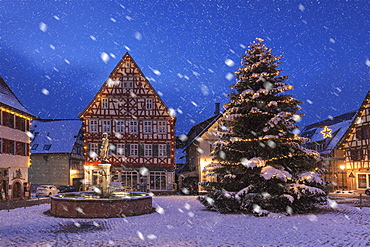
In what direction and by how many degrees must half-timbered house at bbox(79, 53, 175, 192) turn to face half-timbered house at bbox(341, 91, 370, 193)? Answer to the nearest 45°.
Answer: approximately 90° to its left

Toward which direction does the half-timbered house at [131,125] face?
toward the camera

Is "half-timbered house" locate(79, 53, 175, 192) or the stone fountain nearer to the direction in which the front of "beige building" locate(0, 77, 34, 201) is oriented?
the stone fountain

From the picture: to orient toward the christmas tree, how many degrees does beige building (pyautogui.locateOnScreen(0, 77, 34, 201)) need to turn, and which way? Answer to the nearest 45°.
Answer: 0° — it already faces it

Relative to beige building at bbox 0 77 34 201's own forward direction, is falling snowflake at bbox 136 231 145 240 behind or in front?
in front

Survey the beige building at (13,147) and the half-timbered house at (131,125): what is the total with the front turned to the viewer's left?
0

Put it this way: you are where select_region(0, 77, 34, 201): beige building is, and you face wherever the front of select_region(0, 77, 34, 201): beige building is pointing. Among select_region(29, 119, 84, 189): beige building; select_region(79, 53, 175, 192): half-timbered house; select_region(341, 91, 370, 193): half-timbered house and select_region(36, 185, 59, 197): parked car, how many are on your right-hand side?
0

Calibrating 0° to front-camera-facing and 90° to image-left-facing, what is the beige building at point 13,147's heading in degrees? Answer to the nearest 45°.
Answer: approximately 315°

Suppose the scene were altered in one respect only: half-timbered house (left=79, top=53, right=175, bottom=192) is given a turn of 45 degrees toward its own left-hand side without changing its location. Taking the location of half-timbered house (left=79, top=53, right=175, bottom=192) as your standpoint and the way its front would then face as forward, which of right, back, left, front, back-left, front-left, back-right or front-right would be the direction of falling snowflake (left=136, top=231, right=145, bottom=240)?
front-right
